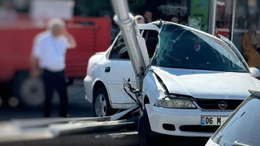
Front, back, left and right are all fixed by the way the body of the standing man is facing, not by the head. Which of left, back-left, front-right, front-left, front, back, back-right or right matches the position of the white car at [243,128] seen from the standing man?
left

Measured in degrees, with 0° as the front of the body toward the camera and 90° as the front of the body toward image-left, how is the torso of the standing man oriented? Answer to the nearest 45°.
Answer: approximately 0°

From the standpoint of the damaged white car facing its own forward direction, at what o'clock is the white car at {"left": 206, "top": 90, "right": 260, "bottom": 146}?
The white car is roughly at 1 o'clock from the damaged white car.

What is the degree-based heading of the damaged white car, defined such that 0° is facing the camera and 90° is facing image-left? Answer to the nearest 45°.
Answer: approximately 315°
